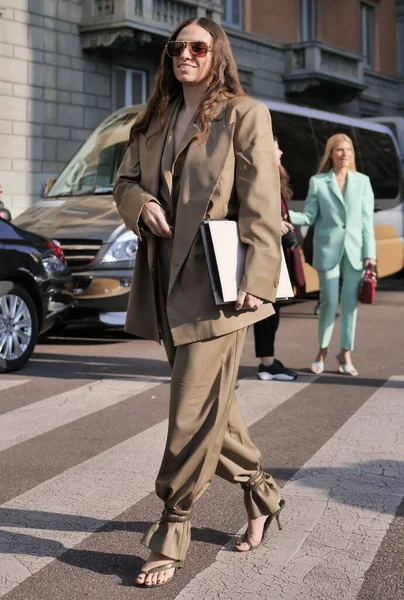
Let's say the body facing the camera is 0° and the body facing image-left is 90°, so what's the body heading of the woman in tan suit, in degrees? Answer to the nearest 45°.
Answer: approximately 45°

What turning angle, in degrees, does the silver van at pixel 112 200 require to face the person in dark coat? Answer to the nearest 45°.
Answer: approximately 90° to its left

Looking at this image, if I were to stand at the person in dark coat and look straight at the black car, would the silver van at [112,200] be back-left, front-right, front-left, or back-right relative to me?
front-right

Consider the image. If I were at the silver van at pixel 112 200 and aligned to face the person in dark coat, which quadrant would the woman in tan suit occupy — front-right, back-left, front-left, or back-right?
front-right

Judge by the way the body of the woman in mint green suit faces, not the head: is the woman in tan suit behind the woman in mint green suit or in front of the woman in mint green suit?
in front

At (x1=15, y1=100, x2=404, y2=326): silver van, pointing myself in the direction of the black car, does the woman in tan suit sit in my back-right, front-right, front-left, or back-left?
front-left

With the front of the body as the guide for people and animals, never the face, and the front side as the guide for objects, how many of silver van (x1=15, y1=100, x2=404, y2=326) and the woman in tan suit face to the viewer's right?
0

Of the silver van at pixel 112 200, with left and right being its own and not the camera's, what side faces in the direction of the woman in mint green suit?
left

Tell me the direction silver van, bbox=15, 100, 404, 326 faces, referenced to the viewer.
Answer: facing the viewer and to the left of the viewer

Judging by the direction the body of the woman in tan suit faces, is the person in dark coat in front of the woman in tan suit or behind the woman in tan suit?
behind

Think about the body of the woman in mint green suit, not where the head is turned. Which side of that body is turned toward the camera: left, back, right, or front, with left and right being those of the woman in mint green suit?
front
